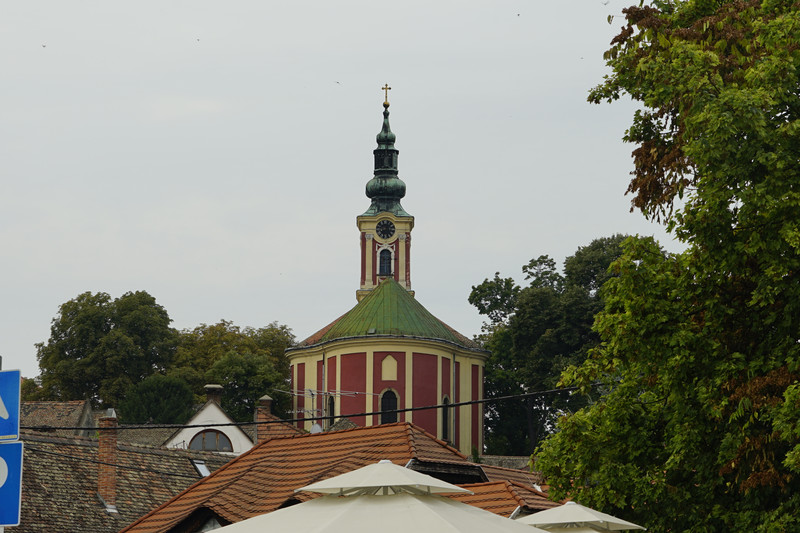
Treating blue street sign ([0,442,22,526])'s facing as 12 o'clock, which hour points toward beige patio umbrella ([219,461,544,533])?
The beige patio umbrella is roughly at 9 o'clock from the blue street sign.

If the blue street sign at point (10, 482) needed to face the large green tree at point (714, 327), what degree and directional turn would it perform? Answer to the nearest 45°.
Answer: approximately 90° to its left

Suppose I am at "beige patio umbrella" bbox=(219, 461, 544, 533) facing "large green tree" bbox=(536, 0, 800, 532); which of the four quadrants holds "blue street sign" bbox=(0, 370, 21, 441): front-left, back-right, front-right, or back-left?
back-left

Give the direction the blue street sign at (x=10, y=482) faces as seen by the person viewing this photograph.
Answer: facing the viewer

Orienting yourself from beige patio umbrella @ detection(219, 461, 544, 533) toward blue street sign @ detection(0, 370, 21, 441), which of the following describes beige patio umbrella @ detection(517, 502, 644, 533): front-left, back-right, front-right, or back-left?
back-right

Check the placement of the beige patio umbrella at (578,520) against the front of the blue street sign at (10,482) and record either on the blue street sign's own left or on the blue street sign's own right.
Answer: on the blue street sign's own left
